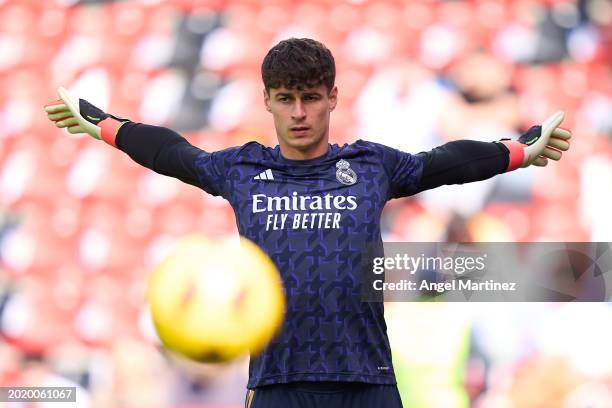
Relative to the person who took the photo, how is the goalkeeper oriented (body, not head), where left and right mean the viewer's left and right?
facing the viewer

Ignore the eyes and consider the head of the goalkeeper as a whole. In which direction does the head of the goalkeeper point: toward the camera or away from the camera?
toward the camera
